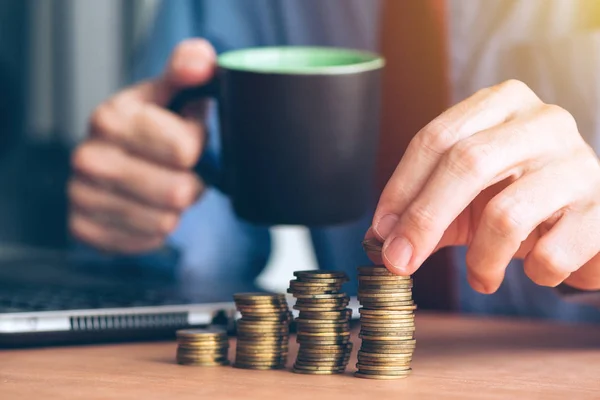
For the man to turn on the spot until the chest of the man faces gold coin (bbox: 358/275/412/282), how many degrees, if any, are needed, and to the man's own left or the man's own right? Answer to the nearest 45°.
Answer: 0° — they already face it

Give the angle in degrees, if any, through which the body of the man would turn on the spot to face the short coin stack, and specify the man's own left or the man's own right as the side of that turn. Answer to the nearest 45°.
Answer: approximately 45° to the man's own right

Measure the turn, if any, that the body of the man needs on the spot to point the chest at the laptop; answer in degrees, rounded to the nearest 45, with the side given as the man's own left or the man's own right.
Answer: approximately 45° to the man's own right

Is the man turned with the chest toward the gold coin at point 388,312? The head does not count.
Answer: yes

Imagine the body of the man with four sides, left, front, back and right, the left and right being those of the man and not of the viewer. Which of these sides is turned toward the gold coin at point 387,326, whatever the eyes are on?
front

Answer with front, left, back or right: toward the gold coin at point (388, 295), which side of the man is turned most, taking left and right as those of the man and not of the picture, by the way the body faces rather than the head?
front

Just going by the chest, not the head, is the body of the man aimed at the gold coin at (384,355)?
yes

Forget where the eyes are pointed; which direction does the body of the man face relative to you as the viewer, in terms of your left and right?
facing the viewer

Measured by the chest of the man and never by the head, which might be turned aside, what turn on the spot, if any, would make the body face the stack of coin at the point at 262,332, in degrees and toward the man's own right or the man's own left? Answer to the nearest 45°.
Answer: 0° — they already face it

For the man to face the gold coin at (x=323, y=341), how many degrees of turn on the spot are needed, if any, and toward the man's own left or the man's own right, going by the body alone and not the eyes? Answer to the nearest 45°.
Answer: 0° — they already face it
